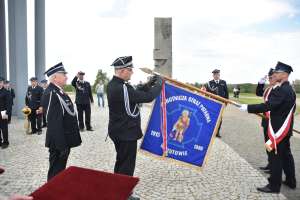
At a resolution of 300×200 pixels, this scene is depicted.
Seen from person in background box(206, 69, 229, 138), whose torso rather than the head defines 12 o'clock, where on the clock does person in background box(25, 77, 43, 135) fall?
person in background box(25, 77, 43, 135) is roughly at 3 o'clock from person in background box(206, 69, 229, 138).

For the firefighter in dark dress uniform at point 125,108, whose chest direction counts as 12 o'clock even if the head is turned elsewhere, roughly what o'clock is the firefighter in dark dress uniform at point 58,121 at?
the firefighter in dark dress uniform at point 58,121 is roughly at 6 o'clock from the firefighter in dark dress uniform at point 125,108.

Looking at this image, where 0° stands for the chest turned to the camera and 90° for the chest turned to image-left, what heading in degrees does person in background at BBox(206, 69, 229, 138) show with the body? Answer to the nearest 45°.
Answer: approximately 0°

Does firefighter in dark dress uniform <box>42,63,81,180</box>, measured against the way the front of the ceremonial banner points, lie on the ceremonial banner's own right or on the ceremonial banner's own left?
on the ceremonial banner's own right

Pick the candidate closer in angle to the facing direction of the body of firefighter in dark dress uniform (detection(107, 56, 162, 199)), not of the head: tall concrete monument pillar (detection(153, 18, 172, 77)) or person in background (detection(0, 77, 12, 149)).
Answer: the tall concrete monument pillar

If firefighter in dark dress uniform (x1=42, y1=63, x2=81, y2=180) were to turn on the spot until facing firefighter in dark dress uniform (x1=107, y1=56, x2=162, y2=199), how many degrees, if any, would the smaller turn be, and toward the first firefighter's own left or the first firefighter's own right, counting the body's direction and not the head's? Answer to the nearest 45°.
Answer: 0° — they already face them

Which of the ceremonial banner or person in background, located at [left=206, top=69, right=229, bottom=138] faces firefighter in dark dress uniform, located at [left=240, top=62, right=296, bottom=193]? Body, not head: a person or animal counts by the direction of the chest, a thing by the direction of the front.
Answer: the person in background

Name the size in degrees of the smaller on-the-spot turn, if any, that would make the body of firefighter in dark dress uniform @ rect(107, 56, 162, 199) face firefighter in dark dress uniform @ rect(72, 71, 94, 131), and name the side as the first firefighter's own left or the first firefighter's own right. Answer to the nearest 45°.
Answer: approximately 90° to the first firefighter's own left

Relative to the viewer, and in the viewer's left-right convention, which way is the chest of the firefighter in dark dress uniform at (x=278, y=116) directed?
facing to the left of the viewer
